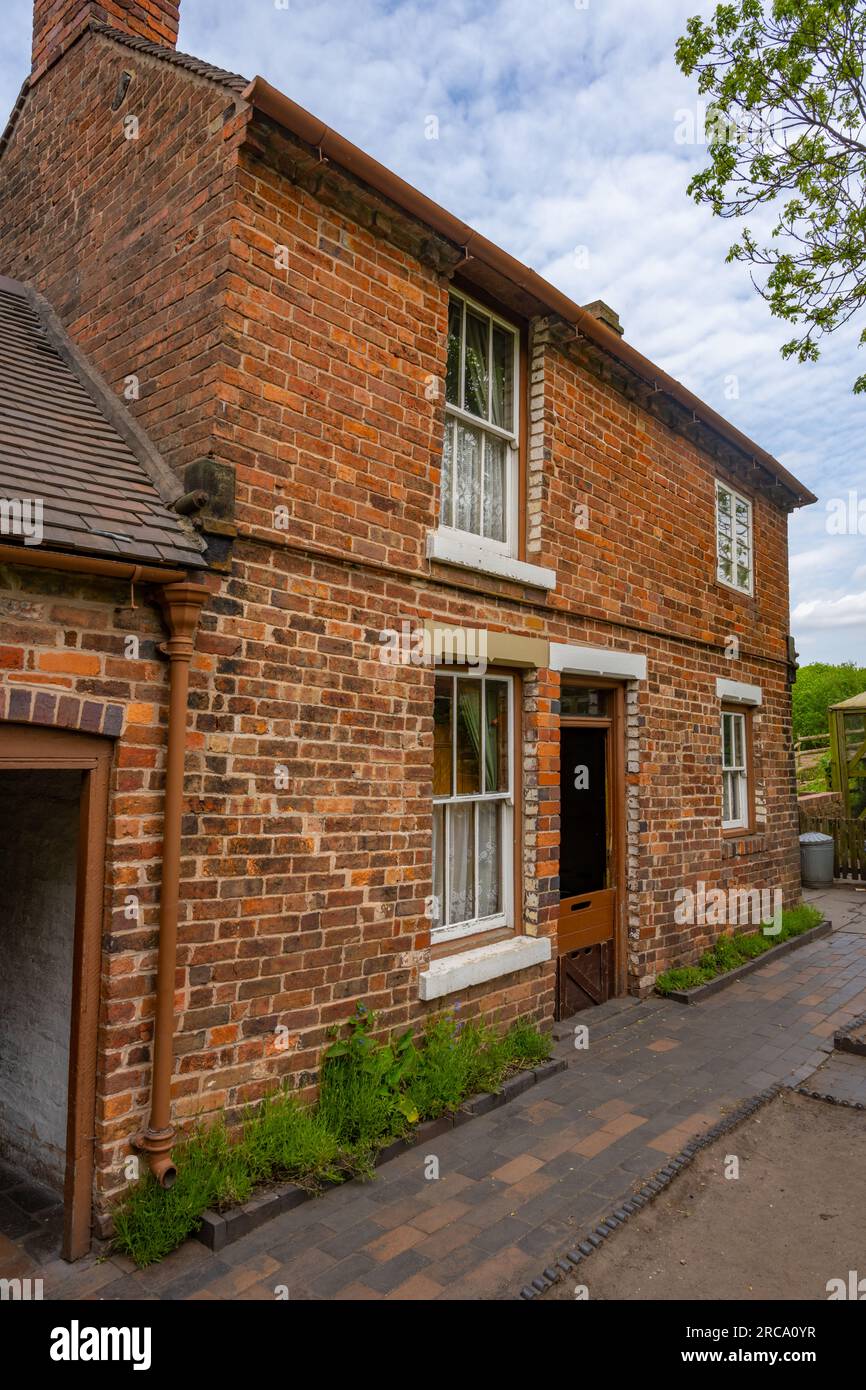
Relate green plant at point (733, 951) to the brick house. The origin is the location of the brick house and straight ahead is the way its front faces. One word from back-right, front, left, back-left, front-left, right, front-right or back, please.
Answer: left

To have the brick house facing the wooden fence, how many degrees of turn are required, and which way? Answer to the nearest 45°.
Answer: approximately 90° to its left
